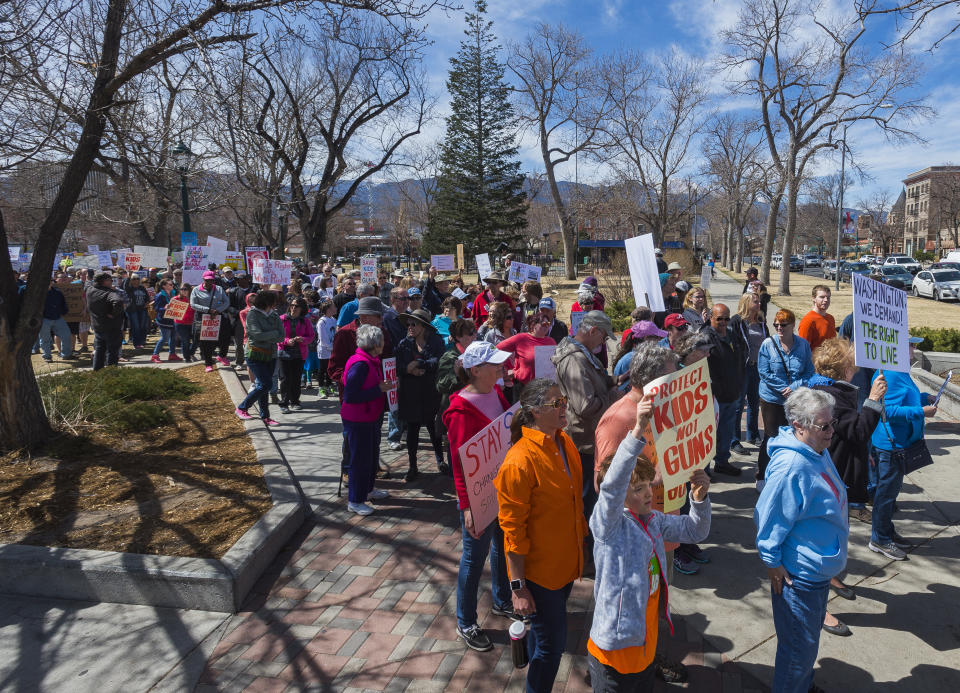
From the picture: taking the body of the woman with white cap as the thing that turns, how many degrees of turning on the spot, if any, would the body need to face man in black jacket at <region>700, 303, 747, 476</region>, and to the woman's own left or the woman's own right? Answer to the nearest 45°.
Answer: approximately 90° to the woman's own left

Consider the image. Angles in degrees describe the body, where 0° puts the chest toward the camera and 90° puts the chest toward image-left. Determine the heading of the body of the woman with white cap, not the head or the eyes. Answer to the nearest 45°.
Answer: approximately 315°
